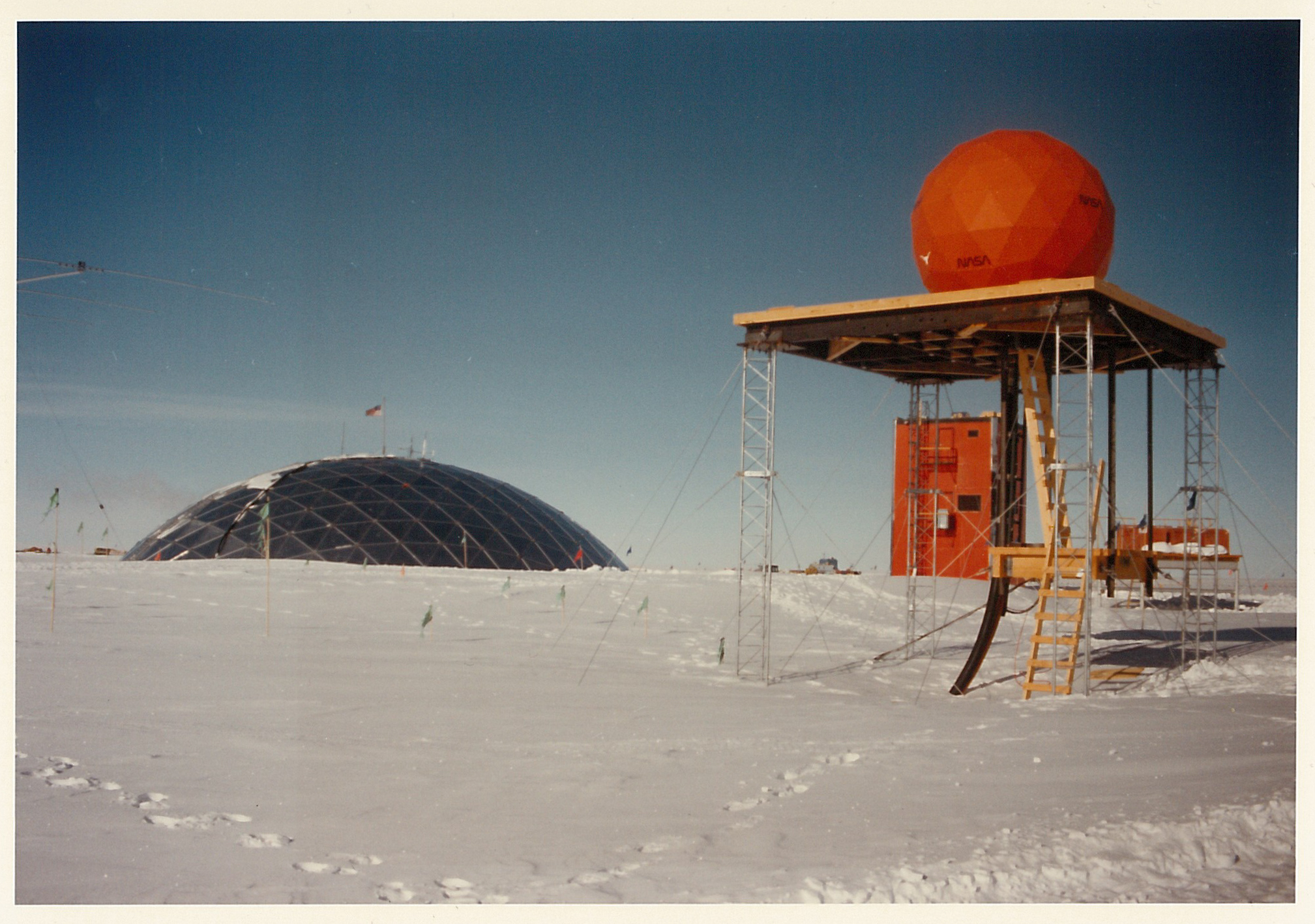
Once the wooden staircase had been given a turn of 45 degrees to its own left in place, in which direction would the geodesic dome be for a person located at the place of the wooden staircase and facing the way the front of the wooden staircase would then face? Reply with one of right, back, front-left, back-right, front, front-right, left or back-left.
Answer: back

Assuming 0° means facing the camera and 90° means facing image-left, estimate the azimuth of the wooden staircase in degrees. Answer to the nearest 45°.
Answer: approximately 0°

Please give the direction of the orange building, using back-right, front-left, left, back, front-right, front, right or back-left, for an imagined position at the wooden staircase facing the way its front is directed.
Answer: back
